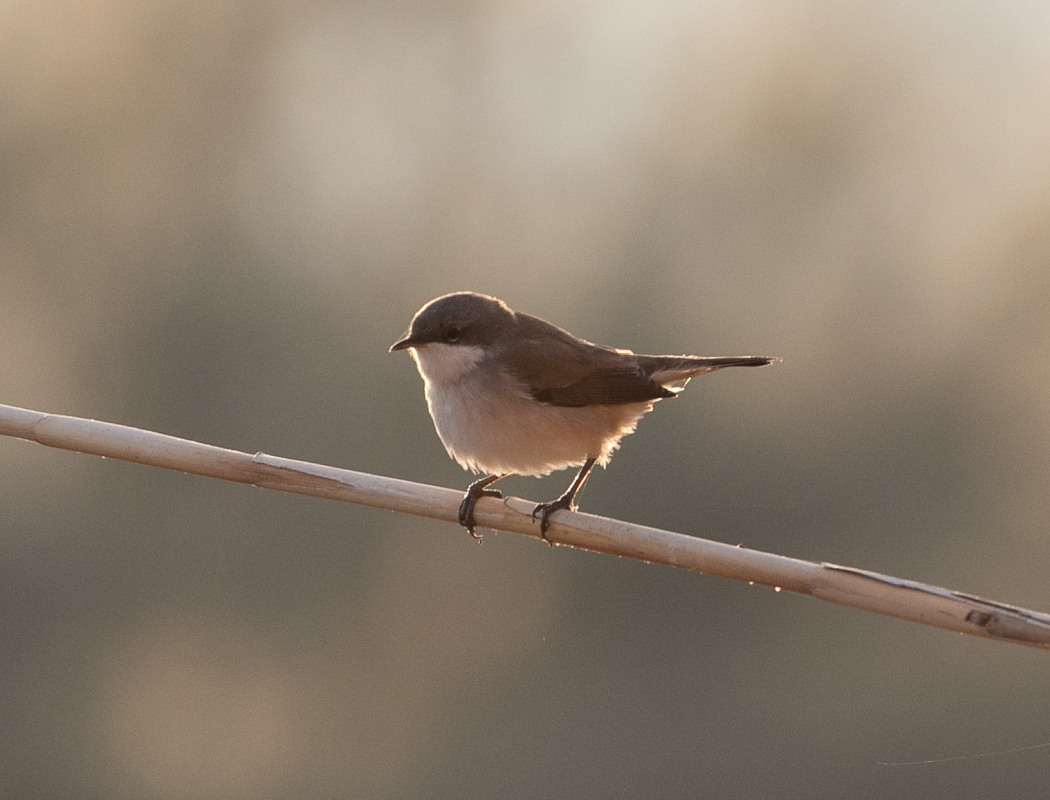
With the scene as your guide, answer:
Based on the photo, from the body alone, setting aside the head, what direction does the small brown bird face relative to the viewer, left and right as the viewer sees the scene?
facing to the left of the viewer
